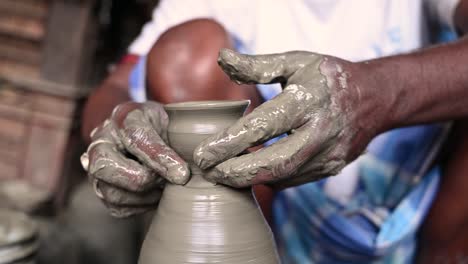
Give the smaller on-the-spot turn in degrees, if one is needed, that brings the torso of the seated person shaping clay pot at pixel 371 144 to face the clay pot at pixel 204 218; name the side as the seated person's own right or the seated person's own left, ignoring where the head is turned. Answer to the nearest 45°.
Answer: approximately 45° to the seated person's own right

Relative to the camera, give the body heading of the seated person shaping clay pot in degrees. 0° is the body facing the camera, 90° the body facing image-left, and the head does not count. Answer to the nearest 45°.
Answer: approximately 0°

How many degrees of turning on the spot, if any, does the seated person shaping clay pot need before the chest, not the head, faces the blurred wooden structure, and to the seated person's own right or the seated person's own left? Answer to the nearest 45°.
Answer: approximately 135° to the seated person's own right

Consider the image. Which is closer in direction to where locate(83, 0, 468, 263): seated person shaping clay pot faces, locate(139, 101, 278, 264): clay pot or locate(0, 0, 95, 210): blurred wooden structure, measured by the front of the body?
the clay pot
